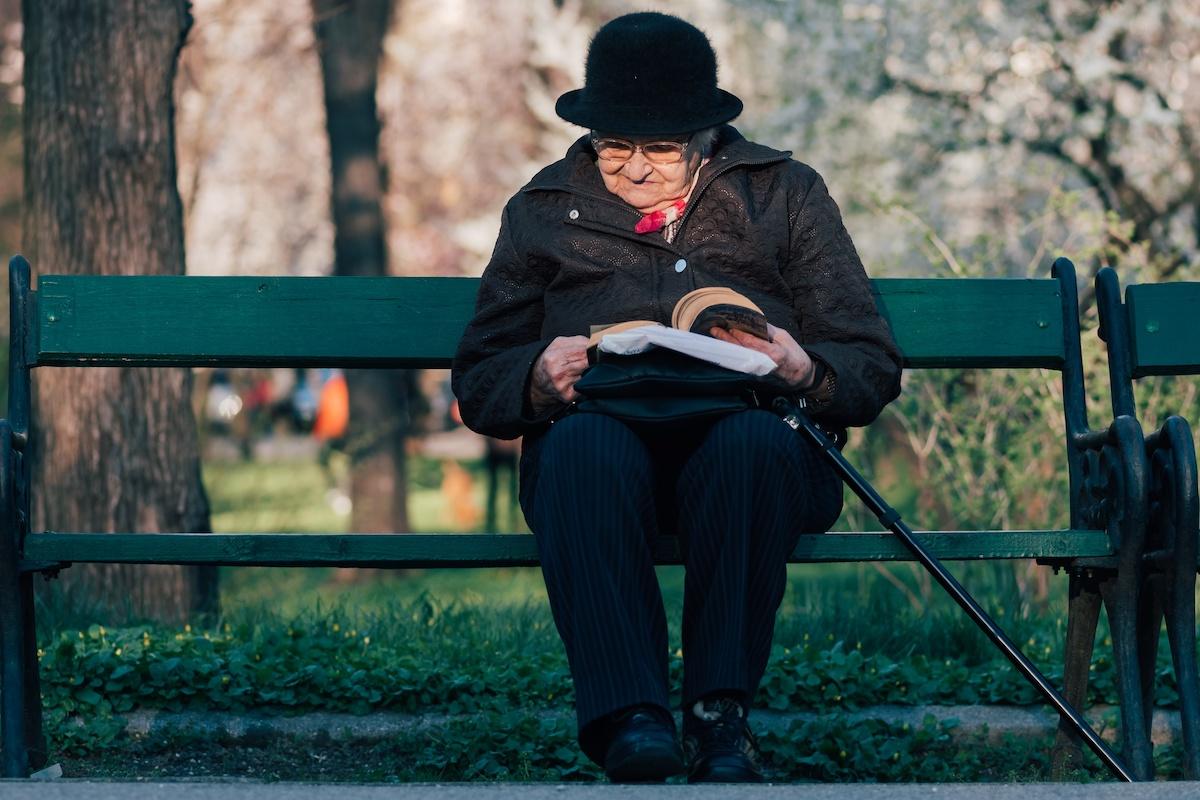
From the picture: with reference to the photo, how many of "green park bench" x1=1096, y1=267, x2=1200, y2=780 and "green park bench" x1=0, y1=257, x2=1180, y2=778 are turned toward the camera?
2

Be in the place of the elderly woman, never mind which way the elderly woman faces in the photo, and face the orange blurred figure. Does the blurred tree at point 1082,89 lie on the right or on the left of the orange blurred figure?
right

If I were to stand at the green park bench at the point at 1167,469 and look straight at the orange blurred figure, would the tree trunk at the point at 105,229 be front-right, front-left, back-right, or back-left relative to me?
front-left

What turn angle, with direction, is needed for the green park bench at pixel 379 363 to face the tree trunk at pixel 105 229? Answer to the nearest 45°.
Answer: approximately 135° to its right

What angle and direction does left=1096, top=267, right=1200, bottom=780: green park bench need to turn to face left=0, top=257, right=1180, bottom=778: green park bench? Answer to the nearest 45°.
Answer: approximately 90° to its right

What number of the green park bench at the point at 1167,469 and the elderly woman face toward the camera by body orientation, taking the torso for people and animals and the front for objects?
2

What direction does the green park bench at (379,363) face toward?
toward the camera

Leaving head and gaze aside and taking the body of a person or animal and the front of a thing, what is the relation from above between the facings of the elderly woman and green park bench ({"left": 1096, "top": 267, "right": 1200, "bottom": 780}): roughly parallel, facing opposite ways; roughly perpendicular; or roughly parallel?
roughly parallel

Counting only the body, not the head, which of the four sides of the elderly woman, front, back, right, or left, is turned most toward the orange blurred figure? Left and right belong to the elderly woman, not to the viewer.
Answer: back

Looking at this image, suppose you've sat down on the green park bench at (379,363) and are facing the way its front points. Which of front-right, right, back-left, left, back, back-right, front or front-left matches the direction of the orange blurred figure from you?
back

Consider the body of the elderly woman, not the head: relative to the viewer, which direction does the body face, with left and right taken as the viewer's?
facing the viewer

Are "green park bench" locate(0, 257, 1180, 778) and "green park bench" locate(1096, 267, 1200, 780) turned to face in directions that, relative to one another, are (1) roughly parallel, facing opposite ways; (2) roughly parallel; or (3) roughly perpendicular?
roughly parallel

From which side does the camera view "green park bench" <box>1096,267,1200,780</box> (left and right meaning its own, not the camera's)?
front

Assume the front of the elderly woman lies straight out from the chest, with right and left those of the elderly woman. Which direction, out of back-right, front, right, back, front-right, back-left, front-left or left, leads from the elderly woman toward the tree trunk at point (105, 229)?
back-right
